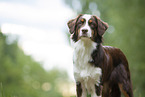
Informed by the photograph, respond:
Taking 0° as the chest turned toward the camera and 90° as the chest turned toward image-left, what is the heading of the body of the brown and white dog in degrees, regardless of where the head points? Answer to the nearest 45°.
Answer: approximately 45°
